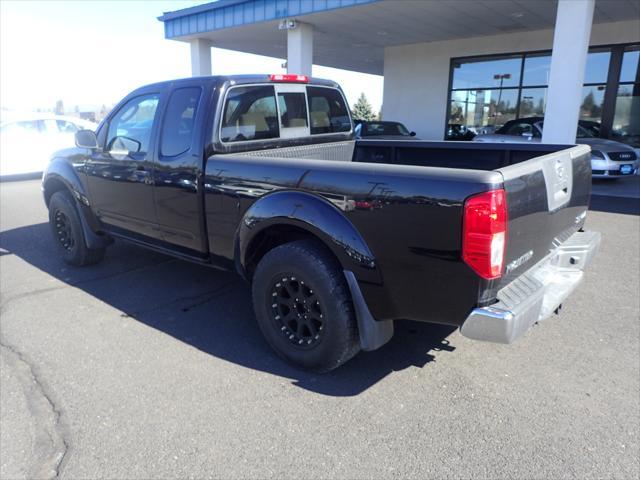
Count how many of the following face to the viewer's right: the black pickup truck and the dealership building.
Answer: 0

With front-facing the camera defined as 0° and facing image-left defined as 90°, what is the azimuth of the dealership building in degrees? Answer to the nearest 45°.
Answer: approximately 45°

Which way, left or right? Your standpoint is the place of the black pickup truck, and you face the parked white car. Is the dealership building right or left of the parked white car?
right

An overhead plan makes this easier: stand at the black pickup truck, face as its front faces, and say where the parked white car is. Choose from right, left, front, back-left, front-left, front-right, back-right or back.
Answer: front

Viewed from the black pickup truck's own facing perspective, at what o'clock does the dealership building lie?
The dealership building is roughly at 2 o'clock from the black pickup truck.

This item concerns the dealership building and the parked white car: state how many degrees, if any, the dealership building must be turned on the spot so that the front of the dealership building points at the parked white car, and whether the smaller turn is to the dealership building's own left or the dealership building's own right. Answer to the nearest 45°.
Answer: approximately 45° to the dealership building's own right

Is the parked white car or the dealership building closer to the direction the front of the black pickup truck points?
the parked white car

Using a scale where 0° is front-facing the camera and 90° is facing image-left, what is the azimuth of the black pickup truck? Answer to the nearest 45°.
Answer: approximately 135°
